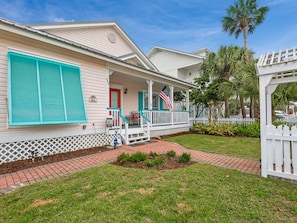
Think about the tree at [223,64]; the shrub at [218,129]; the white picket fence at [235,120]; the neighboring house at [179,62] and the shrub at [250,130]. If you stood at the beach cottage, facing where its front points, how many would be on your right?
0

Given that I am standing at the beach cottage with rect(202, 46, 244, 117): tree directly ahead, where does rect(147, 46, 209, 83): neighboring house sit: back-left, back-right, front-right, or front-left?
front-left

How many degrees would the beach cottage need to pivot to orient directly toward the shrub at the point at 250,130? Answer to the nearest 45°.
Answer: approximately 45° to its left

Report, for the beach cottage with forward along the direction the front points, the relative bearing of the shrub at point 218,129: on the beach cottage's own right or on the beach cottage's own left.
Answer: on the beach cottage's own left

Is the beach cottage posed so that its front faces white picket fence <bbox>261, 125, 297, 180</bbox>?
yes

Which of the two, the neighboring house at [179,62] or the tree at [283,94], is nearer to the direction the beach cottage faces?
the tree

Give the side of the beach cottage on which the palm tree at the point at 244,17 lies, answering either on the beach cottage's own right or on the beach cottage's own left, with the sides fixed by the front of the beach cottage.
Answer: on the beach cottage's own left

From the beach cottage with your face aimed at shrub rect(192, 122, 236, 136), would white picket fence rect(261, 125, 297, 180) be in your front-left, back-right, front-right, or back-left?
front-right

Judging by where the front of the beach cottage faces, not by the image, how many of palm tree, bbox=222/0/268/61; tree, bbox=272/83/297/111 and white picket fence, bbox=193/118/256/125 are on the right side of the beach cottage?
0

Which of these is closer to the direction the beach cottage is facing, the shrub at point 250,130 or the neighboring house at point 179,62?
the shrub

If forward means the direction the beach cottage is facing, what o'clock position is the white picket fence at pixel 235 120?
The white picket fence is roughly at 10 o'clock from the beach cottage.

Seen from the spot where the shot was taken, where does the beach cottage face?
facing the viewer and to the right of the viewer

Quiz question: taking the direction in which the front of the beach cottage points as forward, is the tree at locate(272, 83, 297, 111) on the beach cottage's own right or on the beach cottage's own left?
on the beach cottage's own left

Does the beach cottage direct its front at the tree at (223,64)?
no

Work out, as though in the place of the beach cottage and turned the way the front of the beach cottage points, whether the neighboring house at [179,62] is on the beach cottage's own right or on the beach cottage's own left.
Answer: on the beach cottage's own left

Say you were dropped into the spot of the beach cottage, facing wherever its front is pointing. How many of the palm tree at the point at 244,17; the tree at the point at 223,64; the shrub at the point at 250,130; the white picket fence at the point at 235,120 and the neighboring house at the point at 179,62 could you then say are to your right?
0

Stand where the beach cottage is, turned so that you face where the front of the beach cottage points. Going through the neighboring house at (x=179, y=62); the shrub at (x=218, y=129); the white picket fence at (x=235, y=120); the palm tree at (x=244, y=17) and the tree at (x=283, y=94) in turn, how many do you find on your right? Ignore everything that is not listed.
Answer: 0

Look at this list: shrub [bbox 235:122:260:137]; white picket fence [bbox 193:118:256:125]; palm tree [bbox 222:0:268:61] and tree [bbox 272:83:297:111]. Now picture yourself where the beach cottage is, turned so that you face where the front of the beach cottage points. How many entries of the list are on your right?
0

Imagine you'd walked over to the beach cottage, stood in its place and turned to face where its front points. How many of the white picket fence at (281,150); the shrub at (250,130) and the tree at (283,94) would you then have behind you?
0
